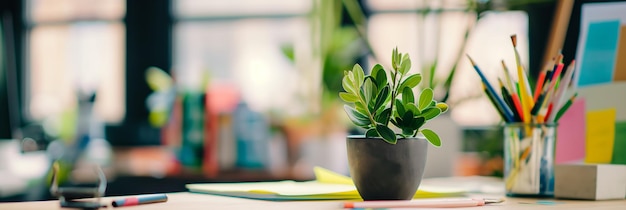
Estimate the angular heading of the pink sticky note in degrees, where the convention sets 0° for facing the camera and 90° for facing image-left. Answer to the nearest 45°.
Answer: approximately 0°

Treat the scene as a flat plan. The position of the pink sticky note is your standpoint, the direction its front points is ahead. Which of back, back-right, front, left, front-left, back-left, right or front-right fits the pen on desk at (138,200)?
front-right

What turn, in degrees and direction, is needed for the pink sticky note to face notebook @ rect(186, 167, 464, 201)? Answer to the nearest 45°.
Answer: approximately 45° to its right
